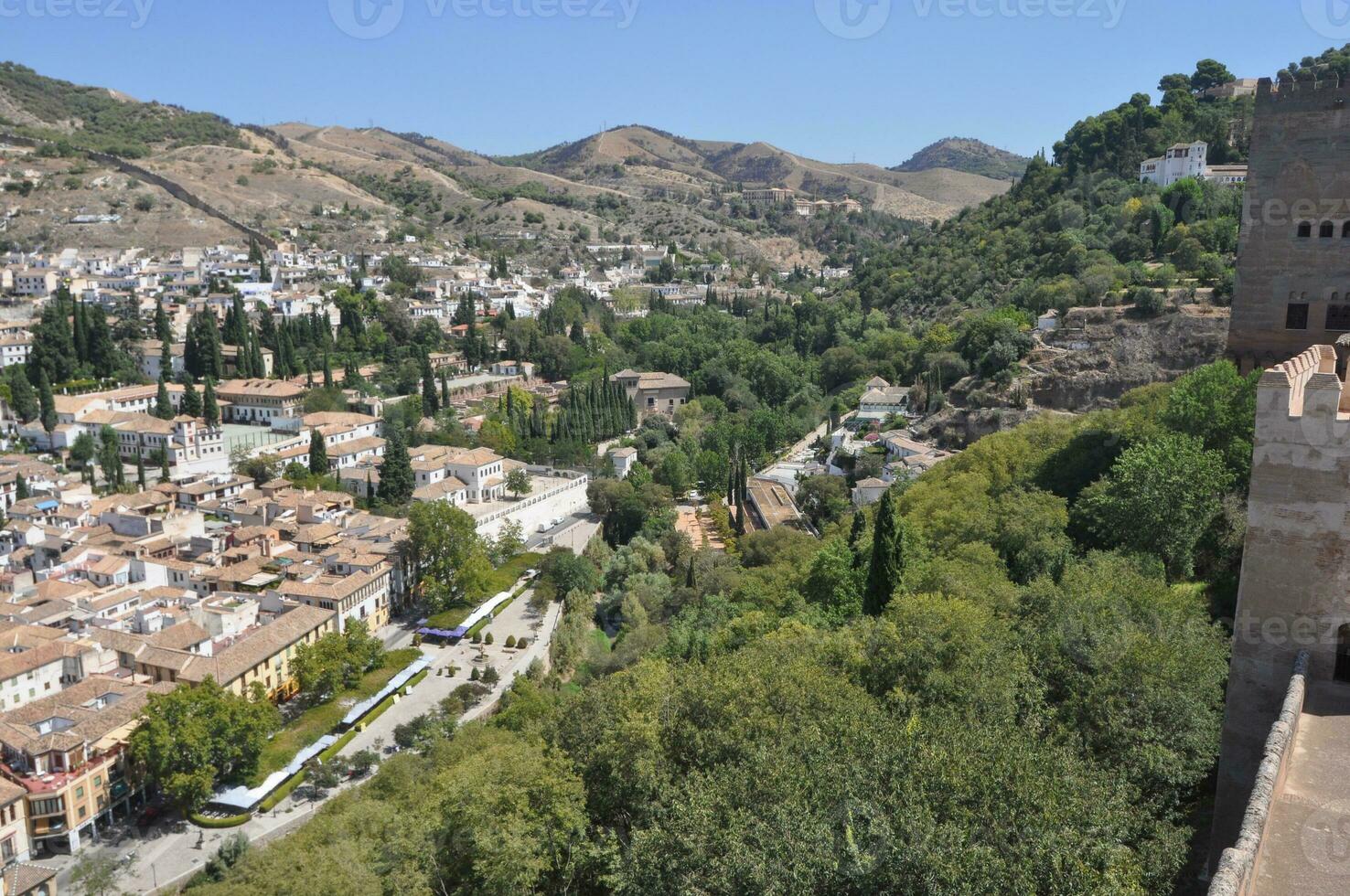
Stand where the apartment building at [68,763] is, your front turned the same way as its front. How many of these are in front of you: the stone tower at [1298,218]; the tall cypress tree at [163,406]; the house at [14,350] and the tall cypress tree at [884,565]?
2

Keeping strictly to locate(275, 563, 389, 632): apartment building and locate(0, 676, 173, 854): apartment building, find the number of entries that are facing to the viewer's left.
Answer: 0

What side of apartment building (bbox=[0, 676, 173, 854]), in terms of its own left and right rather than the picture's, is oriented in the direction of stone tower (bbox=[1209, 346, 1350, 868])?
front

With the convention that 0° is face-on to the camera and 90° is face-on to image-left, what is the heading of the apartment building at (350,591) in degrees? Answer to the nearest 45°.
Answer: approximately 315°

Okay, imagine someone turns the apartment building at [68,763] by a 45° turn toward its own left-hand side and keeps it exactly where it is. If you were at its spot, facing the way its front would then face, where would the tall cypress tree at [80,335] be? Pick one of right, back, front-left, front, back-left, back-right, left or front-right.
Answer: left

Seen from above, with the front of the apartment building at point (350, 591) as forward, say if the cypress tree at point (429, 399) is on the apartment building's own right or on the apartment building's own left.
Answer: on the apartment building's own left

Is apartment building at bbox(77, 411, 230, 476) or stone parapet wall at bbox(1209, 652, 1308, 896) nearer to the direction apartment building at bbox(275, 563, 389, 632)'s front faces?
the stone parapet wall

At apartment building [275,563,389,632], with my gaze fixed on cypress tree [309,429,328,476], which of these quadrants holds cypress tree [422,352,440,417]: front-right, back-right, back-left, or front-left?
front-right

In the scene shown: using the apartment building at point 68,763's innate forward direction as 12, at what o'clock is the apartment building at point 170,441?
the apartment building at point 170,441 is roughly at 8 o'clock from the apartment building at point 68,763.

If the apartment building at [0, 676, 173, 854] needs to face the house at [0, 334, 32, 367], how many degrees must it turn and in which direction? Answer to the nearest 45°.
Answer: approximately 135° to its left

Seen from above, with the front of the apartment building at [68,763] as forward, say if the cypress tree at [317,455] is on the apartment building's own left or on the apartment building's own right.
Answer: on the apartment building's own left

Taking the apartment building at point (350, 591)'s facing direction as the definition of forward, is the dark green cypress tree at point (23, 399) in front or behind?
behind

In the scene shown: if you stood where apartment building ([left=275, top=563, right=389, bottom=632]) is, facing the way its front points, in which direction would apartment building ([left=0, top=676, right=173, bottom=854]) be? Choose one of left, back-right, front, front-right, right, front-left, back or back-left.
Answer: right

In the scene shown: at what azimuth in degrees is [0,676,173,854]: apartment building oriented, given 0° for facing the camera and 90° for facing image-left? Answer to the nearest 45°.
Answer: approximately 315°
